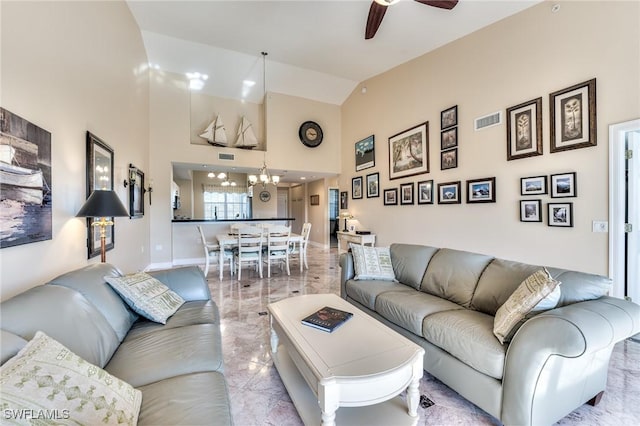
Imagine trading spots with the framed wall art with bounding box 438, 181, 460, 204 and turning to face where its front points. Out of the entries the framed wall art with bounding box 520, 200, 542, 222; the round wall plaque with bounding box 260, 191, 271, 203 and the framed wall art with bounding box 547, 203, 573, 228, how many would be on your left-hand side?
2

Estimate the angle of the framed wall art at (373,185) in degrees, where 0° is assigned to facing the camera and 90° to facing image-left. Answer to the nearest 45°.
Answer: approximately 45°

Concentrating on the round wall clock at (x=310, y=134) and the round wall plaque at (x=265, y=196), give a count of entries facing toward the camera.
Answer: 2

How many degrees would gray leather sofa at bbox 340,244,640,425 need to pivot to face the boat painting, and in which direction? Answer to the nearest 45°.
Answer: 0° — it already faces it

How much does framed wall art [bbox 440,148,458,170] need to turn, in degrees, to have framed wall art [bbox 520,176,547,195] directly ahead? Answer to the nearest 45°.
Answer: approximately 90° to its left

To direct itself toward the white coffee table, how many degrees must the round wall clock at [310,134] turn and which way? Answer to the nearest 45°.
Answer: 0° — it already faces it

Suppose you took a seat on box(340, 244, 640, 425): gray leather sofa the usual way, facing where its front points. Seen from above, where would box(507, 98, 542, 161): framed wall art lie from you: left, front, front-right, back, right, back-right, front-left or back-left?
back-right

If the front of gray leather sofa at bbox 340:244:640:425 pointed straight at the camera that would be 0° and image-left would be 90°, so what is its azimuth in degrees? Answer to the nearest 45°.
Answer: approximately 45°

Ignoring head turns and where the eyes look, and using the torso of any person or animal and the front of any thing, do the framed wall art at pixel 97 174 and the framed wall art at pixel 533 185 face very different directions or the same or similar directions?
very different directions
